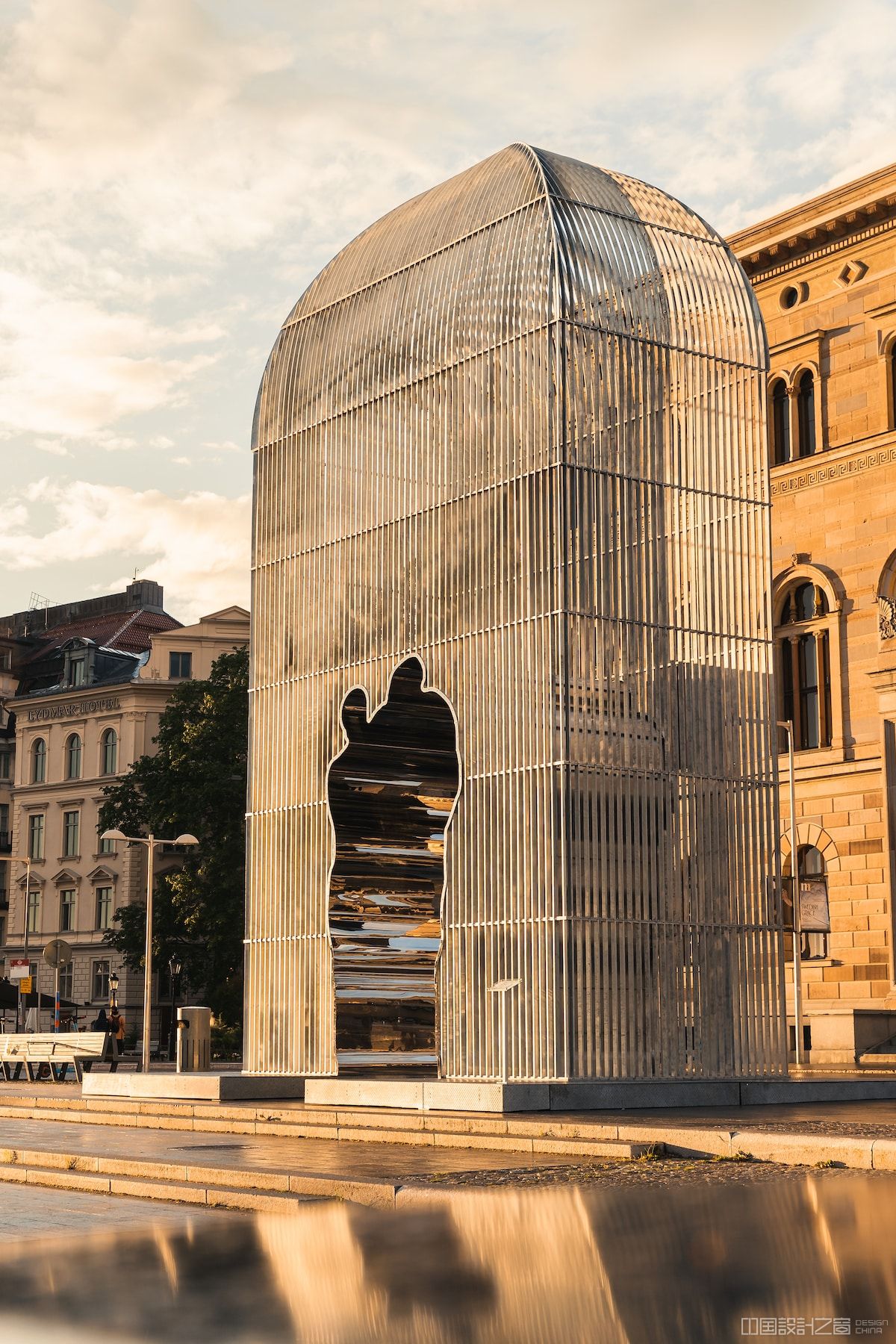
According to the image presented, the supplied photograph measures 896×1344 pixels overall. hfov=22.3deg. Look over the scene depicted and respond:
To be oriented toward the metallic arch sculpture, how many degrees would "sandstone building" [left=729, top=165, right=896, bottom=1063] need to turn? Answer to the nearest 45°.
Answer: approximately 45° to its left

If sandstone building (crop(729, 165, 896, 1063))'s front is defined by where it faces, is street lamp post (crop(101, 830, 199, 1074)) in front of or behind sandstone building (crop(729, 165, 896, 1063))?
in front

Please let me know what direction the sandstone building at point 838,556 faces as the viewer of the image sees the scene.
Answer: facing the viewer and to the left of the viewer

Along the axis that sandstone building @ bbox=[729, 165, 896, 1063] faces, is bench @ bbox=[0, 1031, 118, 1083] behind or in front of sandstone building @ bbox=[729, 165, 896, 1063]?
in front
